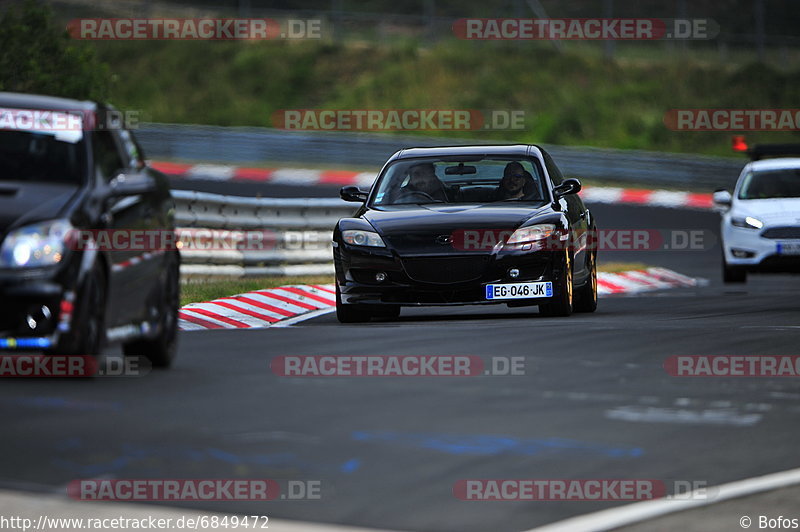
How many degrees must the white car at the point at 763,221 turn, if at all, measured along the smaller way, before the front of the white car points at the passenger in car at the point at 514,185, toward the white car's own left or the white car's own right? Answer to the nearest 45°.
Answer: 0° — it already faces them

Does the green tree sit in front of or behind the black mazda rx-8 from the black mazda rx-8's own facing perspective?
behind

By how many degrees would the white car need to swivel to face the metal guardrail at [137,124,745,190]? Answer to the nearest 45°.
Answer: approximately 135° to its right

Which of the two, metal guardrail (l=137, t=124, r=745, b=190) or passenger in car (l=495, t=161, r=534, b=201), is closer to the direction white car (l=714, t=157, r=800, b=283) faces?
the passenger in car

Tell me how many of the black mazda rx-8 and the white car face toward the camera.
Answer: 2

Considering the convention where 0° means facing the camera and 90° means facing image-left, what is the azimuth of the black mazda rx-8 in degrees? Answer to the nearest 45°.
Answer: approximately 0°
